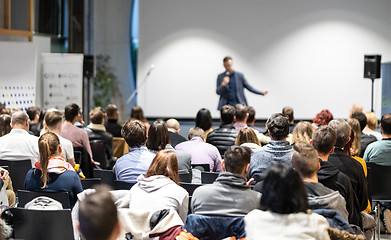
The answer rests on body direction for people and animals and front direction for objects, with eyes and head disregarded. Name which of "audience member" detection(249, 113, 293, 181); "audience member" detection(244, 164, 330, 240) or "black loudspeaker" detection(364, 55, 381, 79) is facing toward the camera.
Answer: the black loudspeaker

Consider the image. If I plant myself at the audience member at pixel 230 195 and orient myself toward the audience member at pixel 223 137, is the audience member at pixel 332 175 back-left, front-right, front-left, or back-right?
front-right

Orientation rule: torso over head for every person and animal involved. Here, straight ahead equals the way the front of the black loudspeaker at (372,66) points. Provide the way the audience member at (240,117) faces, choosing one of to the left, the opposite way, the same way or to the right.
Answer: the opposite way

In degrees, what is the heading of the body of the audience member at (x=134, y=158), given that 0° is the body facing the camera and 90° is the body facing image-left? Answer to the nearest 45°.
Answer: approximately 225°

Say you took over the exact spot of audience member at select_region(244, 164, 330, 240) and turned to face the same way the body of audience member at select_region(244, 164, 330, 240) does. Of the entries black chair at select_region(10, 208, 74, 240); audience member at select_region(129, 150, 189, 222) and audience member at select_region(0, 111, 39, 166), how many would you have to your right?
0

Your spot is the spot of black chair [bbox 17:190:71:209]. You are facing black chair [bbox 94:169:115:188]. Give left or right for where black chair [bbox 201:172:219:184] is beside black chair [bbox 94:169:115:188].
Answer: right

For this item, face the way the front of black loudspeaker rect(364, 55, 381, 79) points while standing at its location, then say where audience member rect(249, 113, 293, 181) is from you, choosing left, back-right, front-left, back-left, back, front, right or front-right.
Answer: front

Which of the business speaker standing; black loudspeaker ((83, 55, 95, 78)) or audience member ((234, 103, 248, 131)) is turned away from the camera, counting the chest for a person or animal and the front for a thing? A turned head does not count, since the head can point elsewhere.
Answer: the audience member

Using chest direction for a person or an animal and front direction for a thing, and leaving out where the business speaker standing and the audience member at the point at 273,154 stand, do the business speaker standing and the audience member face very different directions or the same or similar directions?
very different directions

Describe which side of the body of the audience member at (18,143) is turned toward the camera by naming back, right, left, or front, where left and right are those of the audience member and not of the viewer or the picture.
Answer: back

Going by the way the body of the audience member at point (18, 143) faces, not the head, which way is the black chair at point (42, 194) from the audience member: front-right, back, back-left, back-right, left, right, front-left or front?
back

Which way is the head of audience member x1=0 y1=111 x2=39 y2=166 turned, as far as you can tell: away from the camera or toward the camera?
away from the camera

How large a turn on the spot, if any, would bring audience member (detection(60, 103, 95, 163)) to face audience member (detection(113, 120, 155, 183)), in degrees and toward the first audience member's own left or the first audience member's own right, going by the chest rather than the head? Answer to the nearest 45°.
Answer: approximately 135° to the first audience member's own right

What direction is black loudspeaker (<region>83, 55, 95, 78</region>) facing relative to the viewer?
toward the camera

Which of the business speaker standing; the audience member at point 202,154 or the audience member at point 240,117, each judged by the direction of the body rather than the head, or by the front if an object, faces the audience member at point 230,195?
the business speaker standing

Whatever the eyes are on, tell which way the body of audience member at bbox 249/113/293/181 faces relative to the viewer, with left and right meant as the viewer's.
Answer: facing away from the viewer

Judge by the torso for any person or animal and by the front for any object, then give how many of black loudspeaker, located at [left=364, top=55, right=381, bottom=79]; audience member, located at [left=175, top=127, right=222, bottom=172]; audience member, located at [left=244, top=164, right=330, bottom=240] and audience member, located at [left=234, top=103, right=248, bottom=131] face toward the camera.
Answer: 1

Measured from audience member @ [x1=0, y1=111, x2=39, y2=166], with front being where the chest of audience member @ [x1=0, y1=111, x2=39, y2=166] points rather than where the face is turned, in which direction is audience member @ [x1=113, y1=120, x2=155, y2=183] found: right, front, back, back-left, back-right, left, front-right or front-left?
back-right

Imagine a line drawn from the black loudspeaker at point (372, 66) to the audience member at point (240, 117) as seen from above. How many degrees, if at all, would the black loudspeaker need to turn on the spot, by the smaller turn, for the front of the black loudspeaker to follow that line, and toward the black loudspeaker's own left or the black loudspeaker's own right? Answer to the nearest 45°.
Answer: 0° — it already faces them

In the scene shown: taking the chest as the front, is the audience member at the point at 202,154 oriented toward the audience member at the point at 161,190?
no

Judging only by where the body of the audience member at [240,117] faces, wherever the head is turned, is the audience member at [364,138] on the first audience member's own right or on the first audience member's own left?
on the first audience member's own right

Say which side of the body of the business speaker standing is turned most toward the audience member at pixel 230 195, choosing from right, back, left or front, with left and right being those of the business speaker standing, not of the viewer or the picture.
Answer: front

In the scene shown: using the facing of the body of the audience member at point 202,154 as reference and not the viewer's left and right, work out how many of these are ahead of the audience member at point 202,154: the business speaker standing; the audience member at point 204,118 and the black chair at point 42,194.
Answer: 2

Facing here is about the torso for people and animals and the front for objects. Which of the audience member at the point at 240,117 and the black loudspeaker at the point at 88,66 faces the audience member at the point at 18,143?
the black loudspeaker
